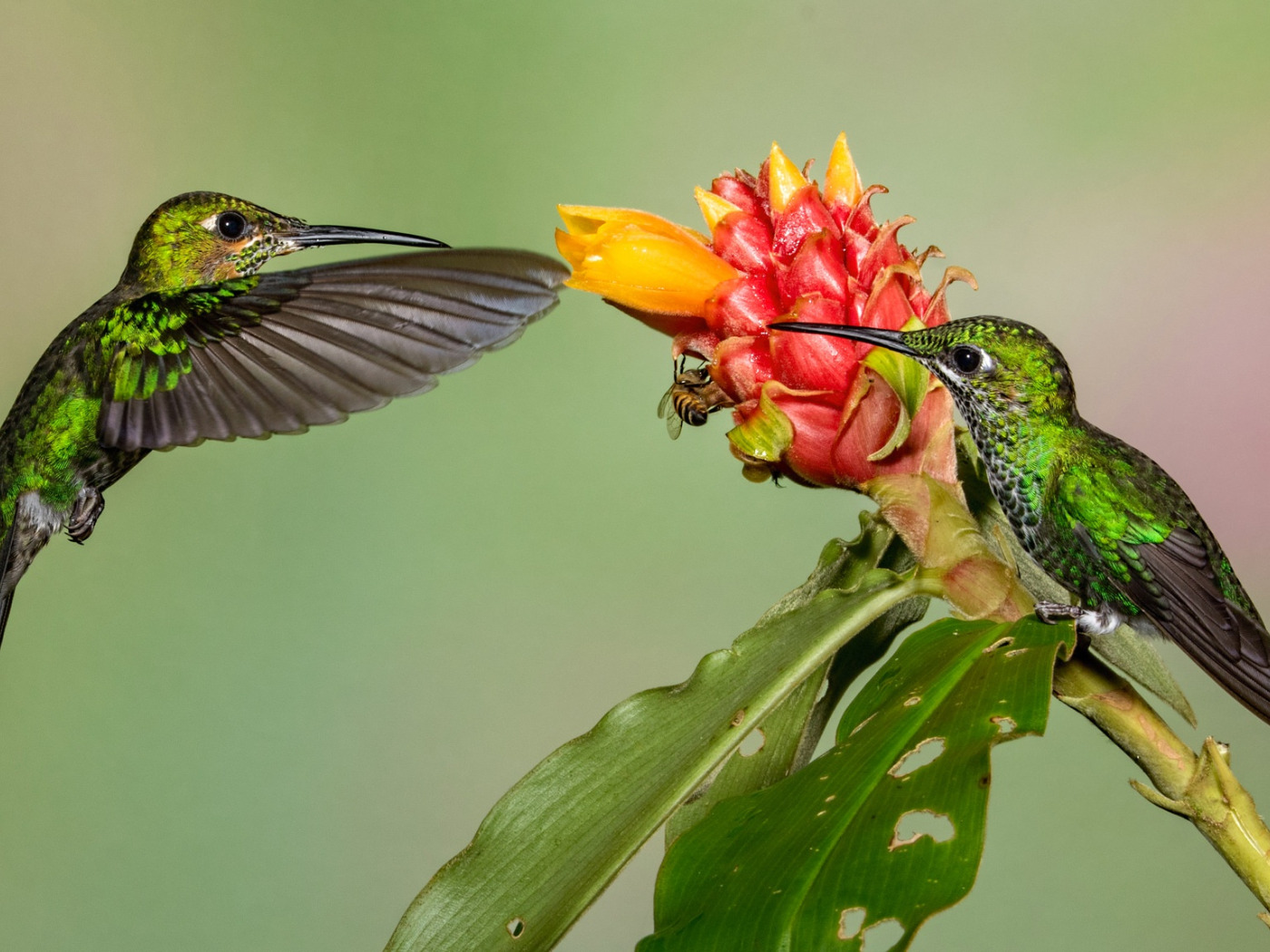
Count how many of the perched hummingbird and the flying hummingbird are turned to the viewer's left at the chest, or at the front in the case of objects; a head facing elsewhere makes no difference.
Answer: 1

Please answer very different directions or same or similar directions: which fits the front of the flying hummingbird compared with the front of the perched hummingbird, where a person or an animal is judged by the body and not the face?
very different directions

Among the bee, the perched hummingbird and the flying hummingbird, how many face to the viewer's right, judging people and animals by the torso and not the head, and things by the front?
2

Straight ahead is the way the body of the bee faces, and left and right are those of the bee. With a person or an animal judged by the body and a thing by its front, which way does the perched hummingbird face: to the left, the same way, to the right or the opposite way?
the opposite way

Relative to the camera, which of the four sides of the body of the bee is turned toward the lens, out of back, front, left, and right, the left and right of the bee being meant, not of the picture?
right

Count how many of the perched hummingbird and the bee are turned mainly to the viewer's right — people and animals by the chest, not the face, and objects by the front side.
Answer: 1

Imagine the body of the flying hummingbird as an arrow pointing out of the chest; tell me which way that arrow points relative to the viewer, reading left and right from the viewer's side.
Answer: facing to the right of the viewer

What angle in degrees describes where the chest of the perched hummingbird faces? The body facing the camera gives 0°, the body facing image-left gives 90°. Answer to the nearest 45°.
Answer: approximately 90°
